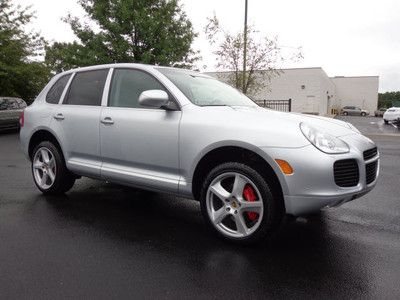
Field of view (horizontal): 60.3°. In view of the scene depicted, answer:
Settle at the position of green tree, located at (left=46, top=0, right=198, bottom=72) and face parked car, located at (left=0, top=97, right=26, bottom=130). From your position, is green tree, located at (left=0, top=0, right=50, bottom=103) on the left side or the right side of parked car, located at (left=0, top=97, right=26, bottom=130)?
right

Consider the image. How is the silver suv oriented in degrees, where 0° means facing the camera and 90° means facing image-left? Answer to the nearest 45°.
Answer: approximately 315°

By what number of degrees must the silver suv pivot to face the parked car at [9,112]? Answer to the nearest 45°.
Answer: approximately 180°

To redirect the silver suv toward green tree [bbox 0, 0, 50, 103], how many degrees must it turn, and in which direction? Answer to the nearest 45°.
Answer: approximately 180°

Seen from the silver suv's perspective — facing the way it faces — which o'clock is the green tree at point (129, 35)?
The green tree is roughly at 7 o'clock from the silver suv.

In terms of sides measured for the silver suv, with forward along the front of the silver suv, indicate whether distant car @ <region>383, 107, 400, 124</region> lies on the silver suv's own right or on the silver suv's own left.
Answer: on the silver suv's own left
